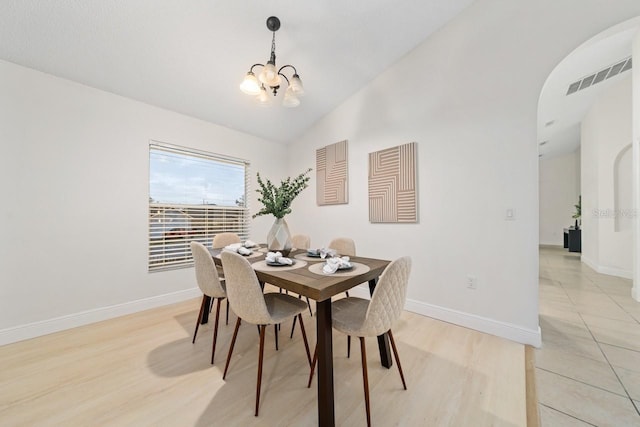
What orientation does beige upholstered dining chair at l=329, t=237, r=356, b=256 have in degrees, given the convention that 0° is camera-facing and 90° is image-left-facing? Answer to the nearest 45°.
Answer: approximately 45°

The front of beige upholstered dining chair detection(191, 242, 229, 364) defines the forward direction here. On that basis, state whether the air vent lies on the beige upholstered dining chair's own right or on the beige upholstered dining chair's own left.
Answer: on the beige upholstered dining chair's own right

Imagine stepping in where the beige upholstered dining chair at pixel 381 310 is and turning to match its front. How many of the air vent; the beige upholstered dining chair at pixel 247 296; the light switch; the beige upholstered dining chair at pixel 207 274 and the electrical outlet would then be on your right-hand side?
3

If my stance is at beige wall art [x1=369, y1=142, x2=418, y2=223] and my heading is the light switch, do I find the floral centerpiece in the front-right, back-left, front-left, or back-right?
back-right

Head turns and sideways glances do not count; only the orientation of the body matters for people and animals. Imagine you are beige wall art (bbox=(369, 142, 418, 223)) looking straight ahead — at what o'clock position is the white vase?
The white vase is roughly at 12 o'clock from the beige wall art.

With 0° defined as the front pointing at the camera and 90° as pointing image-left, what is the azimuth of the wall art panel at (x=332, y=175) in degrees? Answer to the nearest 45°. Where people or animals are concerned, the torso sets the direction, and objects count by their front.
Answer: approximately 45°

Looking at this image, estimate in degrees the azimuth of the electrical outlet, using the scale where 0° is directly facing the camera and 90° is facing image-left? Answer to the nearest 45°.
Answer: approximately 45°

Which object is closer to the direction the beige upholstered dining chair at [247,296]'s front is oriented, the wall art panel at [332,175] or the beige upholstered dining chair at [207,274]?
the wall art panel

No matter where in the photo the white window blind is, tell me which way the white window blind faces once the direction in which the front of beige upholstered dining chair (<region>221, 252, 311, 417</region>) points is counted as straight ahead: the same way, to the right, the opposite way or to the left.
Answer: to the right

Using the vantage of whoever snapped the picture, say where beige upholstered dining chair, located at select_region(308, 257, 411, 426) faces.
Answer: facing away from the viewer and to the left of the viewer

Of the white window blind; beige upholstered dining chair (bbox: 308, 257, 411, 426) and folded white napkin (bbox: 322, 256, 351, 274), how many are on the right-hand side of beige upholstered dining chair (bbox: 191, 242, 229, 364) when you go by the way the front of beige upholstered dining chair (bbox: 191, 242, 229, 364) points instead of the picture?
2
